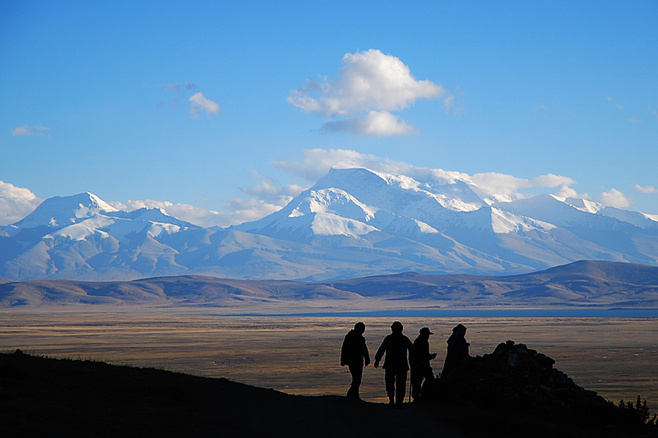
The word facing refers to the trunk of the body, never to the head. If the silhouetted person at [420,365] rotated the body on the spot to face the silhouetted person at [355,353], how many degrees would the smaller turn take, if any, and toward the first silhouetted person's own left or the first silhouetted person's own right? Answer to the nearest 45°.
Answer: approximately 135° to the first silhouetted person's own right

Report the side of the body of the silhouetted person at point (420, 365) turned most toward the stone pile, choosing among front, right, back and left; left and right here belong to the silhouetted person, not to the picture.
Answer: front

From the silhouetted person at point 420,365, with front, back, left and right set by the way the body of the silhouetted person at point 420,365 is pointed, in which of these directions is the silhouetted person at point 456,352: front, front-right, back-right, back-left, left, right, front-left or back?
front

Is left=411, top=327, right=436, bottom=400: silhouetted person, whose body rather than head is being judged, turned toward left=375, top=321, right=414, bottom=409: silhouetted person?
no

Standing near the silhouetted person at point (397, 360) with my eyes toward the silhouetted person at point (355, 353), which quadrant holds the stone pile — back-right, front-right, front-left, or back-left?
back-right

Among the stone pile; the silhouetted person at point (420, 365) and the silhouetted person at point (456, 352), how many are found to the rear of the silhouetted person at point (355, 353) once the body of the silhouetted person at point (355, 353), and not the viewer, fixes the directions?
0

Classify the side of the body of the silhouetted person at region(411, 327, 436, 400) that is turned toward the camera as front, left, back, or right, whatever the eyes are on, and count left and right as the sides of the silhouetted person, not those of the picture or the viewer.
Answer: right

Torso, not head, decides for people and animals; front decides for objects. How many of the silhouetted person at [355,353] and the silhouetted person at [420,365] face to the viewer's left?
0

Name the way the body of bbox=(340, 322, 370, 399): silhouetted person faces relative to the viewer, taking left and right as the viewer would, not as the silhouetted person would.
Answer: facing away from the viewer and to the right of the viewer
